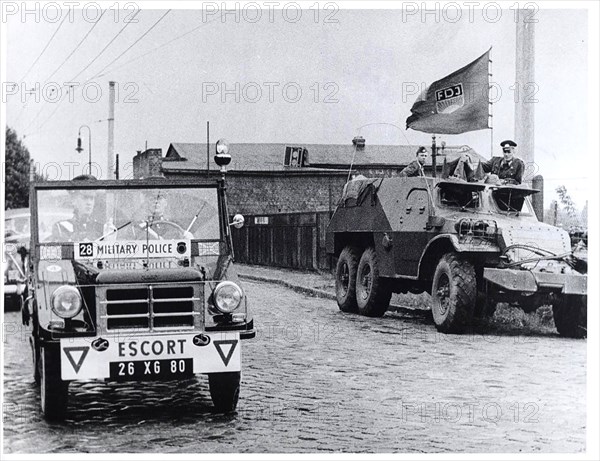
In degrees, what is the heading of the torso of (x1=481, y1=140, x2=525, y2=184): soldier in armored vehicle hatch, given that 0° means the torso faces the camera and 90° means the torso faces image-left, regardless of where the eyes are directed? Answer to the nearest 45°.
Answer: approximately 0°

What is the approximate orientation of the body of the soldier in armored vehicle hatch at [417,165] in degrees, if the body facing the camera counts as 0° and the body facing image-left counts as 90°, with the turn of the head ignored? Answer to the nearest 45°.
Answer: approximately 315°

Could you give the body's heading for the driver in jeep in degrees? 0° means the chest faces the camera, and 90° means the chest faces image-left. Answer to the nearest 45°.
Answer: approximately 0°

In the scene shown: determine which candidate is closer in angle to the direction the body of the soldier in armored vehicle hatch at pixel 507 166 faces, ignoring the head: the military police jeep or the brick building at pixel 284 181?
the military police jeep
